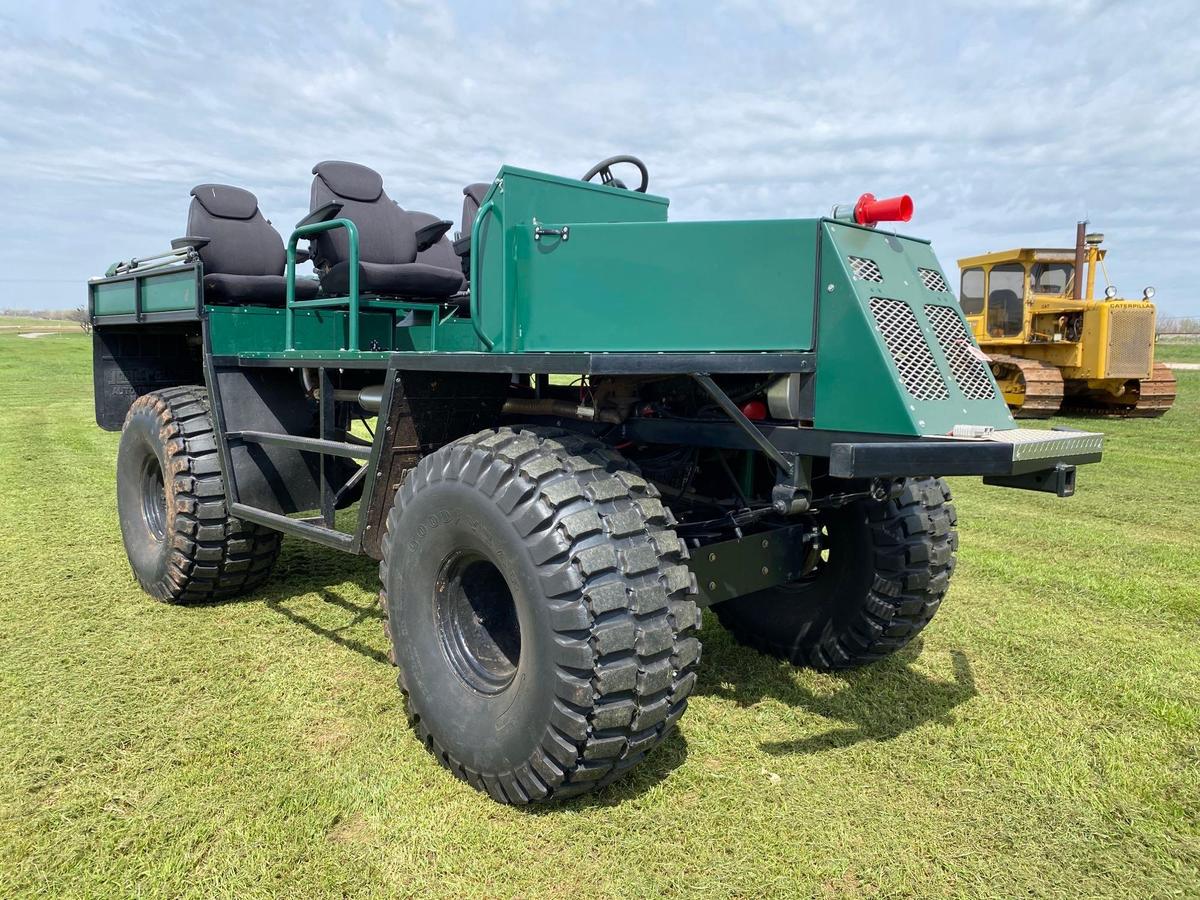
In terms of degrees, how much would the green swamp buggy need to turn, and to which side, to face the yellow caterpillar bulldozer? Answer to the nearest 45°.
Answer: approximately 90° to its left

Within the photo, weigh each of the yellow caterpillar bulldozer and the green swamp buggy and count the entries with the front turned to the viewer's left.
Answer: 0

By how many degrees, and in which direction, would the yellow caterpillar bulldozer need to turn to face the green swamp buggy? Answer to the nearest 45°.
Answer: approximately 45° to its right

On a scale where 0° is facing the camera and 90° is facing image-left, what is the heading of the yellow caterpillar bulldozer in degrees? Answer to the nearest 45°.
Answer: approximately 315°

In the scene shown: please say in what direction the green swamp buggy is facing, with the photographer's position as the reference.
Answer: facing the viewer and to the right of the viewer
